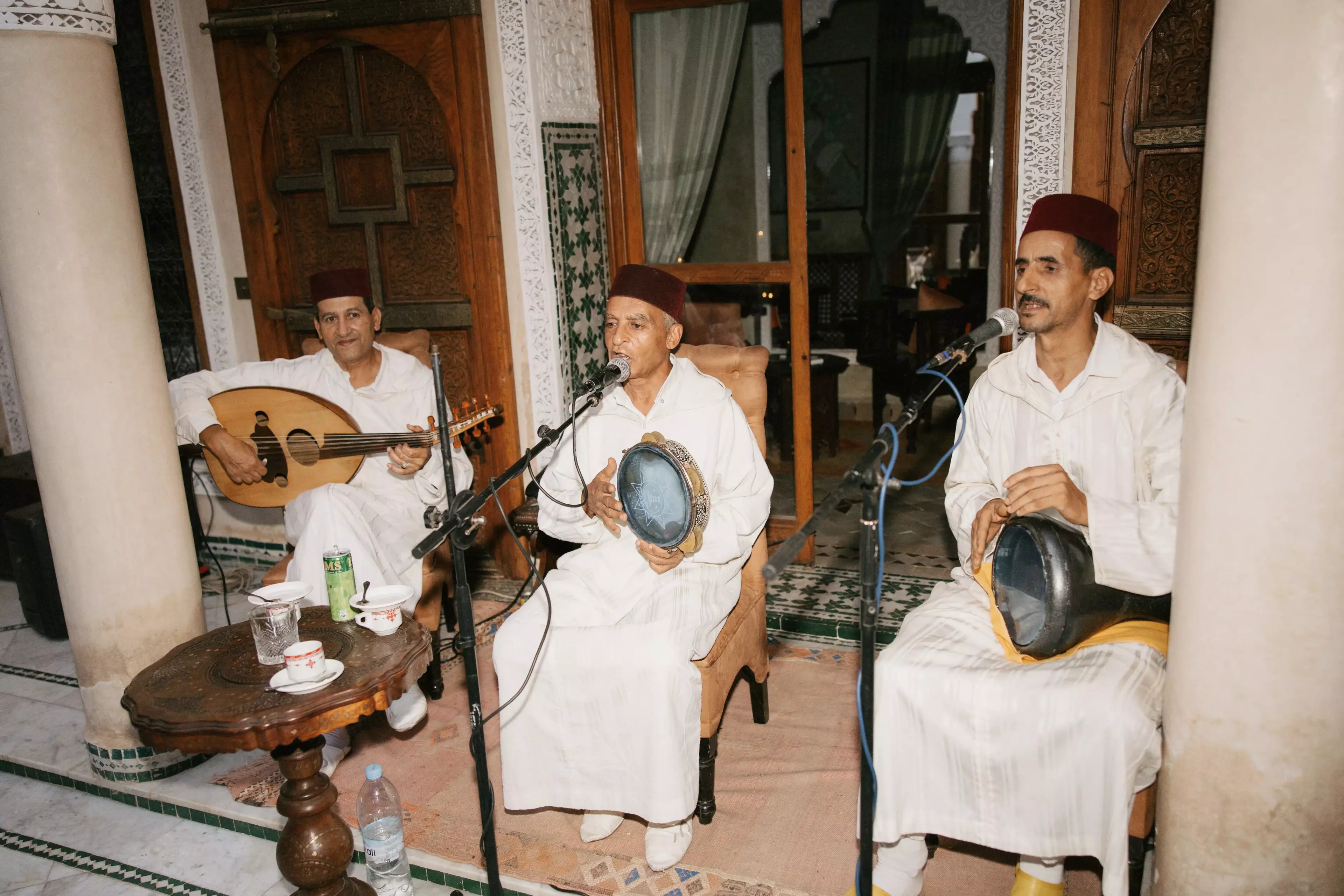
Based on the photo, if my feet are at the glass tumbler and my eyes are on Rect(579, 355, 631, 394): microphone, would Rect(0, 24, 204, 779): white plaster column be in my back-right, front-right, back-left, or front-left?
back-left

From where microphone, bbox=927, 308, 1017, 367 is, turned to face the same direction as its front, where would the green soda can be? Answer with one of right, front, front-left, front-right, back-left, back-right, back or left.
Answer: back

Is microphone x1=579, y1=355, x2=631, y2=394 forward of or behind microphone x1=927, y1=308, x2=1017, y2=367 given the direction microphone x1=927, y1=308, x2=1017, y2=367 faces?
behind

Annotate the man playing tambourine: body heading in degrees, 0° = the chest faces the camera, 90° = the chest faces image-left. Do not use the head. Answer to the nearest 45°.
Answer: approximately 45°

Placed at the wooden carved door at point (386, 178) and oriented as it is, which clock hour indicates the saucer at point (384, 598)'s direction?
The saucer is roughly at 12 o'clock from the wooden carved door.

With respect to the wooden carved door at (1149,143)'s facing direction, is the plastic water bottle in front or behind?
in front

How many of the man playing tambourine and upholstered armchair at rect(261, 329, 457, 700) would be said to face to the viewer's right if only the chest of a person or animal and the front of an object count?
0

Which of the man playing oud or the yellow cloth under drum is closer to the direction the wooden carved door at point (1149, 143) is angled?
the yellow cloth under drum

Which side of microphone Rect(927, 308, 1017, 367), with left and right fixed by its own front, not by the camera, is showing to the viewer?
right

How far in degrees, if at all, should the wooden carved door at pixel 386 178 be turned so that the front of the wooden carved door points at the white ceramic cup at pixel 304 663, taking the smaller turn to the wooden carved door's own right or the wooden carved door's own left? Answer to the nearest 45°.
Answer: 0° — it already faces it

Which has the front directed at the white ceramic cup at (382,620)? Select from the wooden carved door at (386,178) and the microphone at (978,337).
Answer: the wooden carved door

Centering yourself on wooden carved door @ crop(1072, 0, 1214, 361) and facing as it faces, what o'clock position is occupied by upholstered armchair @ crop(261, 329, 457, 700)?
The upholstered armchair is roughly at 2 o'clock from the wooden carved door.

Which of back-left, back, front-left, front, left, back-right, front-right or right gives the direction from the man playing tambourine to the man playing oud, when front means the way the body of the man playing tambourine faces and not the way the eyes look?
right

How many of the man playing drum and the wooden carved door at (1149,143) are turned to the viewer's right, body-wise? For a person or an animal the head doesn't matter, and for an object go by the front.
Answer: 0

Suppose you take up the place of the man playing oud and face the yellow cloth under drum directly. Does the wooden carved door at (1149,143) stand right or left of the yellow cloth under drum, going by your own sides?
left
